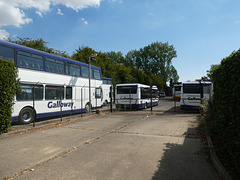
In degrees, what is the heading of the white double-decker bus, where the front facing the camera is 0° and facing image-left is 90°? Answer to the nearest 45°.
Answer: approximately 225°

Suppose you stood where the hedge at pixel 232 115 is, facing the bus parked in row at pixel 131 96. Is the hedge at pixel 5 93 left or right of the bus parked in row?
left

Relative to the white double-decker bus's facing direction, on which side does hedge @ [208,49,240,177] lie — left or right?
on its right

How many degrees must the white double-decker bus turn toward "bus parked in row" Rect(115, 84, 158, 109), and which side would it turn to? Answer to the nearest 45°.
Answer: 0° — it already faces it

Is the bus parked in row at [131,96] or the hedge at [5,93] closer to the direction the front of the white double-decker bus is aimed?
the bus parked in row
